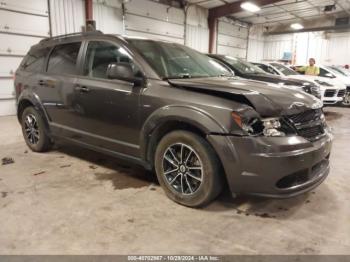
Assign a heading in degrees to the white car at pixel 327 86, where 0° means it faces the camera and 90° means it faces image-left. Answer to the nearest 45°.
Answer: approximately 315°

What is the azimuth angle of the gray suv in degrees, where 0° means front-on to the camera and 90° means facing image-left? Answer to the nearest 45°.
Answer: approximately 315°

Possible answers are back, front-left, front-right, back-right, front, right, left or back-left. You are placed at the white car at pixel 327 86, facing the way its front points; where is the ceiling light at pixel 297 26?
back-left

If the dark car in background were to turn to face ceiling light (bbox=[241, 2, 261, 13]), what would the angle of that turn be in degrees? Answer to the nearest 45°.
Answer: approximately 135° to its left

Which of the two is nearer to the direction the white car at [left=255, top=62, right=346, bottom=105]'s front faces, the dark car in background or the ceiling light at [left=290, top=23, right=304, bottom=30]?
the dark car in background

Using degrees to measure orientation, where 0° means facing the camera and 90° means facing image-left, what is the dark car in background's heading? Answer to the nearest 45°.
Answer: approximately 315°
